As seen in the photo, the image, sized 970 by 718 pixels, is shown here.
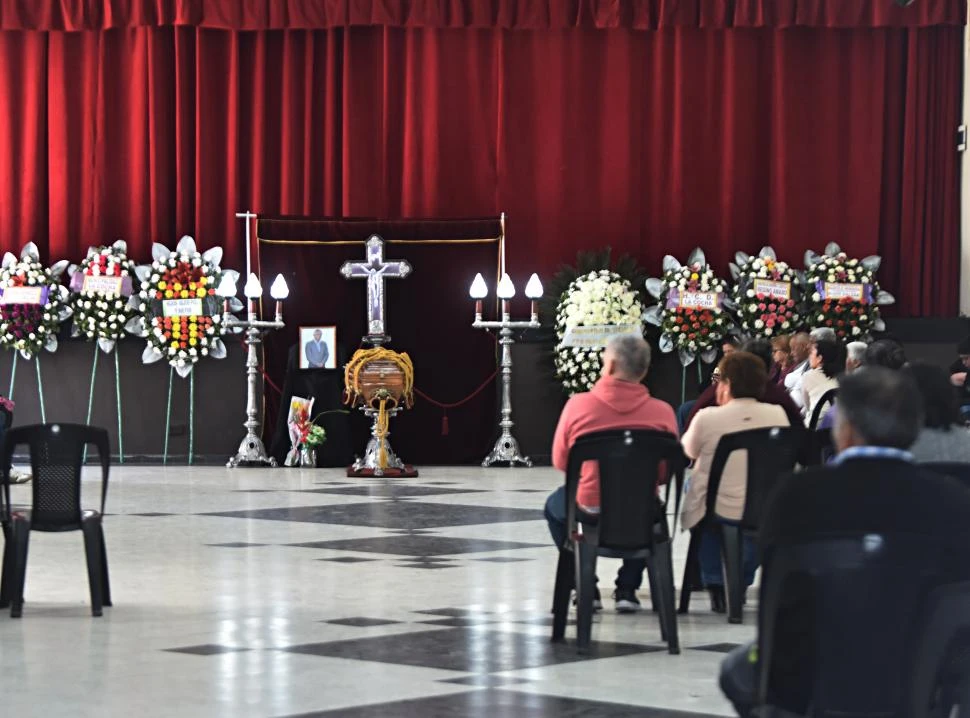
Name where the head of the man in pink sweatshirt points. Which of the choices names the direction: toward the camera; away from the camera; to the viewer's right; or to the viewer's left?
away from the camera

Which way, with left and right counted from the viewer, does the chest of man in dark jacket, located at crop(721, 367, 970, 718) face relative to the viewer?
facing away from the viewer

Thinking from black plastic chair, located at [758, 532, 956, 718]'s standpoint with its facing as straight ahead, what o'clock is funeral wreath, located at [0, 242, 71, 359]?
The funeral wreath is roughly at 11 o'clock from the black plastic chair.

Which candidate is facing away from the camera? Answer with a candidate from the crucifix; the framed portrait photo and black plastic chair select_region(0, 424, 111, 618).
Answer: the black plastic chair

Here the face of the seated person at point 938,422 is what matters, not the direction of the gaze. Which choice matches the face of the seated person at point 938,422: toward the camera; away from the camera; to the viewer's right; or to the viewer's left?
away from the camera

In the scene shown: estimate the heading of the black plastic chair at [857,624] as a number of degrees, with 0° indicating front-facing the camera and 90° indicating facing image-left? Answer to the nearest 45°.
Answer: approximately 180°

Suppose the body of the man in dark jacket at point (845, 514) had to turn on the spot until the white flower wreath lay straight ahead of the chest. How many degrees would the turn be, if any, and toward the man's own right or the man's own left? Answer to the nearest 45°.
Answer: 0° — they already face it

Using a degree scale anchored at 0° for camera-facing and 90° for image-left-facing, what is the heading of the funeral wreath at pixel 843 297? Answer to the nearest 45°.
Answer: approximately 0°

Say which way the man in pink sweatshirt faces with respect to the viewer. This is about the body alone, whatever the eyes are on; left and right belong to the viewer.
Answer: facing away from the viewer

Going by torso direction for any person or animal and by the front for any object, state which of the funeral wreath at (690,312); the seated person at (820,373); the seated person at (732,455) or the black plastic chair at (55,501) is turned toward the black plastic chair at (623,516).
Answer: the funeral wreath
